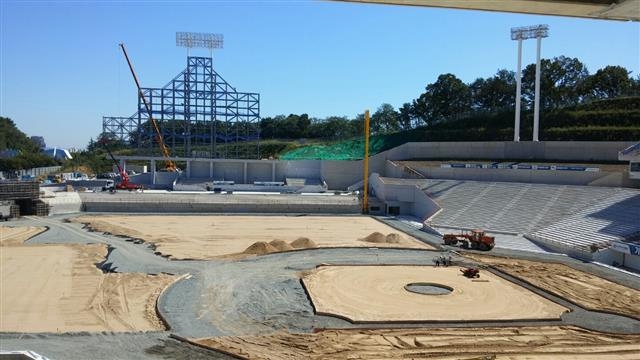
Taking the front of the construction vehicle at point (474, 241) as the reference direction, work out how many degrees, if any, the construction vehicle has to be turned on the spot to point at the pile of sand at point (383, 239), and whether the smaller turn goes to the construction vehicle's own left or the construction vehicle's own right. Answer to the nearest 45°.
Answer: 0° — it already faces it

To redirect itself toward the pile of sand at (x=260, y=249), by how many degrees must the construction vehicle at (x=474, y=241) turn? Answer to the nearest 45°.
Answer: approximately 45° to its left

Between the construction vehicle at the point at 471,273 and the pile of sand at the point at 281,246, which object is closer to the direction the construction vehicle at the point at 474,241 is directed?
the pile of sand

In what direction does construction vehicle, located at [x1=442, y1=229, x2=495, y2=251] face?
to the viewer's left

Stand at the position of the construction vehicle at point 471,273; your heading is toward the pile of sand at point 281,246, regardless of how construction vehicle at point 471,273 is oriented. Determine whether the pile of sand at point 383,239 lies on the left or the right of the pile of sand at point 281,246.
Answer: right

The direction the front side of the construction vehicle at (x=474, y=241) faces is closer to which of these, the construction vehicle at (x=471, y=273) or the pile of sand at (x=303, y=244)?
the pile of sand

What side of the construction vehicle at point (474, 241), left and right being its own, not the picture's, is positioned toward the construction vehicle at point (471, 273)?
left

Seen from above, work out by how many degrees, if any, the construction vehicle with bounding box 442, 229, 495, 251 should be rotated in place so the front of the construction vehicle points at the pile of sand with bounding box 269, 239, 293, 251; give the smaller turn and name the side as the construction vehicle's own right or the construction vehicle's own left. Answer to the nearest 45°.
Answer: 0° — it already faces it
